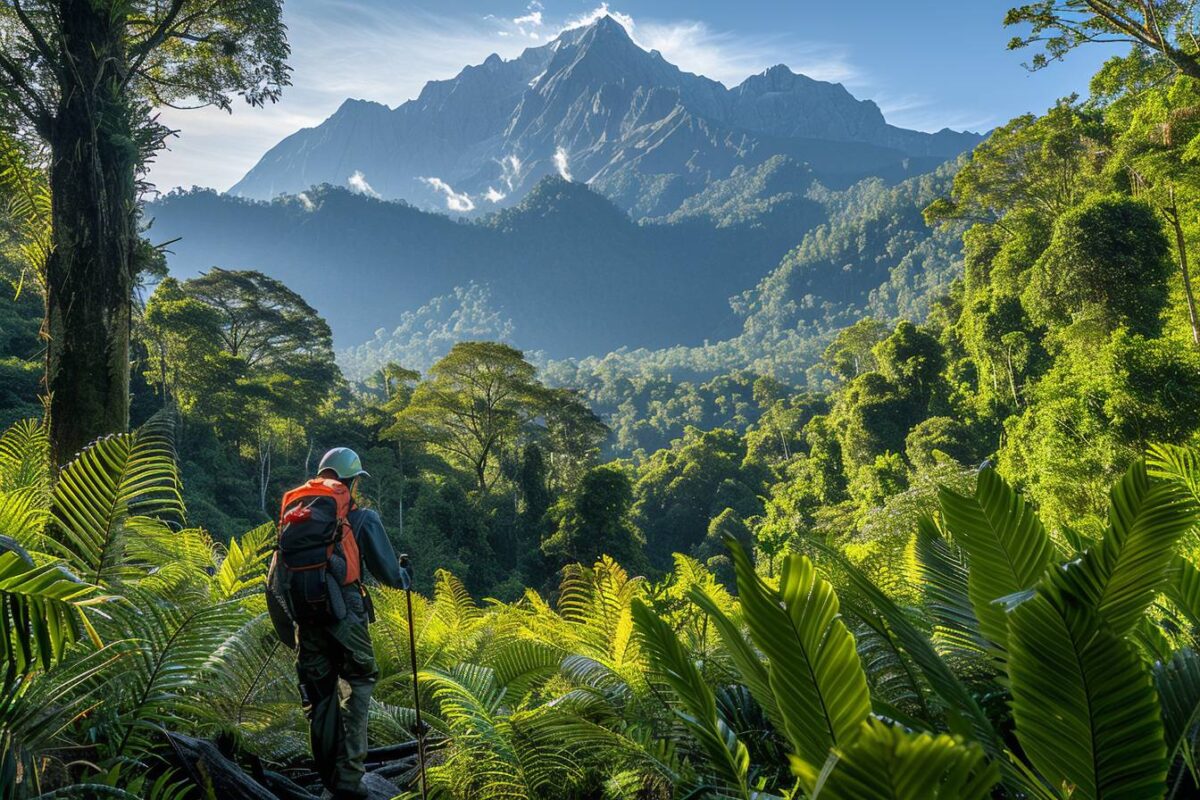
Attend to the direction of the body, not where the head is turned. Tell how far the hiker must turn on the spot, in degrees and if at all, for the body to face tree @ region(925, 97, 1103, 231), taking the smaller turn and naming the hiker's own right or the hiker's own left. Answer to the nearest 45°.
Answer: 0° — they already face it

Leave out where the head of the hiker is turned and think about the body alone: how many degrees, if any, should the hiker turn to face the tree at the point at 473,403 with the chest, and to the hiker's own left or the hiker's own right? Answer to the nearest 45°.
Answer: approximately 45° to the hiker's own left

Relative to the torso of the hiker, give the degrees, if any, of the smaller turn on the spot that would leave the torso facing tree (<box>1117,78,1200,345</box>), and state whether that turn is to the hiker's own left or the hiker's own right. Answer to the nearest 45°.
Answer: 0° — they already face it

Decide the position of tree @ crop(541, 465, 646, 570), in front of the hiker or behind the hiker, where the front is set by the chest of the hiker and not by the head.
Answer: in front

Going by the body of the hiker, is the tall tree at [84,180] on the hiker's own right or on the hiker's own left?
on the hiker's own left

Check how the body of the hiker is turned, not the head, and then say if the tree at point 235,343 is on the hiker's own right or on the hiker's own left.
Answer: on the hiker's own left

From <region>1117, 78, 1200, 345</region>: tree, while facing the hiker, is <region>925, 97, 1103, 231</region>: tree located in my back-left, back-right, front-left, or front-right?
back-right

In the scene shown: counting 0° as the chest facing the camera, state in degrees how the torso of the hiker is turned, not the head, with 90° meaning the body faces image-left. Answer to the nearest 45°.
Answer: approximately 225°
